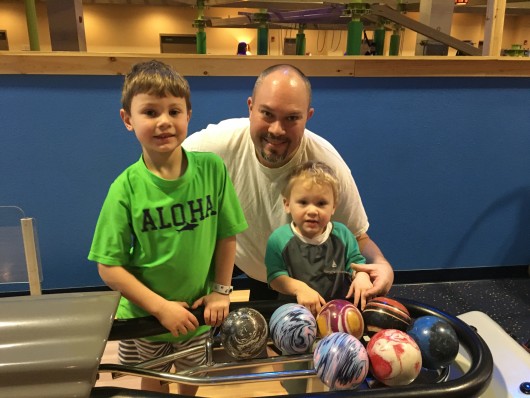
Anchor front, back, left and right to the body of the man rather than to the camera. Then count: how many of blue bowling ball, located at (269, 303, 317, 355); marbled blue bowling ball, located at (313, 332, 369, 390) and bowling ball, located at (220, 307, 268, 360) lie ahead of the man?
3

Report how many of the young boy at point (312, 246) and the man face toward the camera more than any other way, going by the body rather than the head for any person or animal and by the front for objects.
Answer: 2

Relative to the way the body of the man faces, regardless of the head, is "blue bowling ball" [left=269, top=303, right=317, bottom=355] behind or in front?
in front

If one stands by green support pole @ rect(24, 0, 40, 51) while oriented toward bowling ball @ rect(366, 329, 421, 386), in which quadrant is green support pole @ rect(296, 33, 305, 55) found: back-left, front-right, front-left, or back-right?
front-left

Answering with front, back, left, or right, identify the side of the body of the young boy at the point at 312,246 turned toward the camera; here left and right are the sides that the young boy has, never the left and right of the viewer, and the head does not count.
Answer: front

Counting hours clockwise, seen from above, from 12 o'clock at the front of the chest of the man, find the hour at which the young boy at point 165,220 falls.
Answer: The young boy is roughly at 1 o'clock from the man.

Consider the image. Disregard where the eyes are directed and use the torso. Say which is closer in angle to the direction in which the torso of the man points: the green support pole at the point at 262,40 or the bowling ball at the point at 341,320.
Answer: the bowling ball

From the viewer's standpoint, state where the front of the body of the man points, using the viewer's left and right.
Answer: facing the viewer

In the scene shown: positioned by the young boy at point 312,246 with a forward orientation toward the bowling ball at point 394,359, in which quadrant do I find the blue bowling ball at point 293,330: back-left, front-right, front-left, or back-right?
front-right

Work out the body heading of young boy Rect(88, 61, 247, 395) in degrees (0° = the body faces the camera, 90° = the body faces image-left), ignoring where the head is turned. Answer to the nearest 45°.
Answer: approximately 315°

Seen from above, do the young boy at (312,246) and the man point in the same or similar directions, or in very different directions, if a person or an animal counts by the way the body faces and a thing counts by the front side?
same or similar directions

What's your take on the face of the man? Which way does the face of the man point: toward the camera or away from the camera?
toward the camera

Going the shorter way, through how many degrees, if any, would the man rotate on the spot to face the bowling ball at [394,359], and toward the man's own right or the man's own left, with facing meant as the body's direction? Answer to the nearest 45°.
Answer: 0° — they already face it
